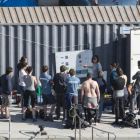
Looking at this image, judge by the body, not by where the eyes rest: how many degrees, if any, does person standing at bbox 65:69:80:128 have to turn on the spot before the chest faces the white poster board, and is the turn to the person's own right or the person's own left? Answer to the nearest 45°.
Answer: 0° — they already face it

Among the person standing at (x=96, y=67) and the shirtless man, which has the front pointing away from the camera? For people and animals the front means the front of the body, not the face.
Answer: the shirtless man

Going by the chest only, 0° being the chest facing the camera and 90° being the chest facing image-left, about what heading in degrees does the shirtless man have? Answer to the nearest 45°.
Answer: approximately 180°

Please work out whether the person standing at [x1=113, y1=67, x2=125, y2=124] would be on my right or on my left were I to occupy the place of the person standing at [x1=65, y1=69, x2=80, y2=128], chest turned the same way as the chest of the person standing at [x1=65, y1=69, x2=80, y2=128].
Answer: on my right

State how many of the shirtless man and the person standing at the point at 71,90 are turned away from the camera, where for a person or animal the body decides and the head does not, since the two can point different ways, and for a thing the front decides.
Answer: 2

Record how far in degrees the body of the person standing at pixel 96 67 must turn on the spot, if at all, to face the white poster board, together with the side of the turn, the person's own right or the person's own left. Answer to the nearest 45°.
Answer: approximately 90° to the person's own right

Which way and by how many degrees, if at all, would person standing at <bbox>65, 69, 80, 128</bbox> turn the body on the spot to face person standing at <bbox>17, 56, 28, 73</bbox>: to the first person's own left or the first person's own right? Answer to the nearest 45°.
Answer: approximately 45° to the first person's own left

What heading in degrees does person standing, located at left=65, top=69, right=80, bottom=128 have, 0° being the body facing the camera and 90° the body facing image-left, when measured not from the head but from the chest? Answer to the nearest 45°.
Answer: approximately 180°
